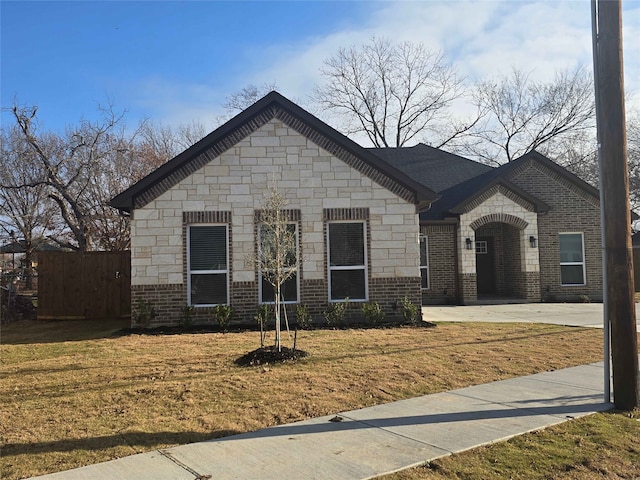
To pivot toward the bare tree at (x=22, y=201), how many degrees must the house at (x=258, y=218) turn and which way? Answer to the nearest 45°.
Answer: approximately 135° to its right

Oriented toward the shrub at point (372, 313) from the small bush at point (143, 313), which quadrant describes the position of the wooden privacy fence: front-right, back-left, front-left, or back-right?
back-left

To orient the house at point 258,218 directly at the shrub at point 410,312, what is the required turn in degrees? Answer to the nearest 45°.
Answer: approximately 90° to its left

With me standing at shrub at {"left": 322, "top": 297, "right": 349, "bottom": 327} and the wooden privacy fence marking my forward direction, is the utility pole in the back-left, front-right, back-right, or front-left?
back-left

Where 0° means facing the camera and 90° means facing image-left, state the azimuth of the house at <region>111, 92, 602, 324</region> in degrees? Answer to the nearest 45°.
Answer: approximately 0°
